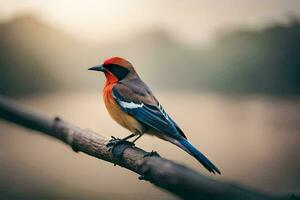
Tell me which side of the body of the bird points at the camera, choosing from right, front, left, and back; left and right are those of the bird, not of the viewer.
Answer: left
